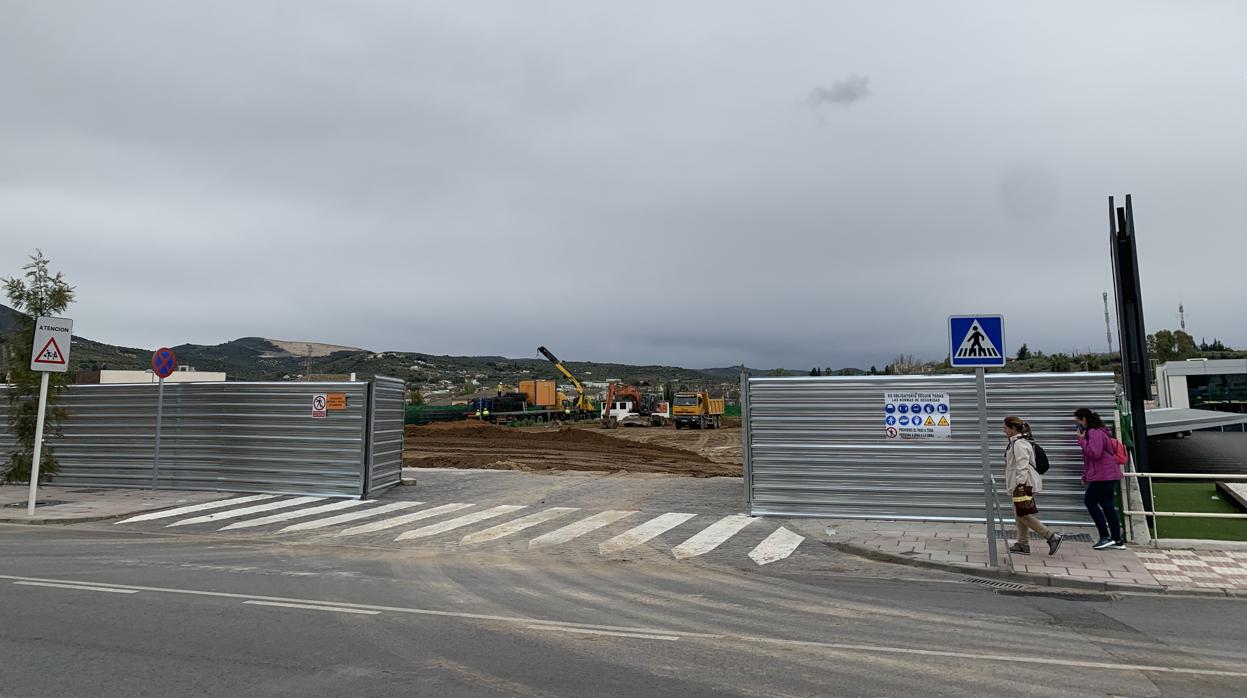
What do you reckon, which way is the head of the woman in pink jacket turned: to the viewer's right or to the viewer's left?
to the viewer's left

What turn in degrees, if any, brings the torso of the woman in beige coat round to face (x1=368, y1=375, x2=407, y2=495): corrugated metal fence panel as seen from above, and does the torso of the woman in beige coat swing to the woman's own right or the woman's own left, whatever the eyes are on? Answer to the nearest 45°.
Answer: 0° — they already face it

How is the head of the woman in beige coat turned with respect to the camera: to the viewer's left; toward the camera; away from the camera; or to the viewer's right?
to the viewer's left

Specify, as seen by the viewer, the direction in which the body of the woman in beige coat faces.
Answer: to the viewer's left

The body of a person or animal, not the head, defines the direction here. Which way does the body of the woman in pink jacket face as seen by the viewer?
to the viewer's left

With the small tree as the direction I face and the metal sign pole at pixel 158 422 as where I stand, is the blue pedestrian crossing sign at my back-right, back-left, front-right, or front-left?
back-left

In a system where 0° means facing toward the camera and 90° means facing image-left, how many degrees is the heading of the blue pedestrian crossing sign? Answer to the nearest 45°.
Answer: approximately 0°

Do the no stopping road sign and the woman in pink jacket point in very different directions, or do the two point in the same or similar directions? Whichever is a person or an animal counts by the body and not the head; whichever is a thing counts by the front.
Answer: very different directions
